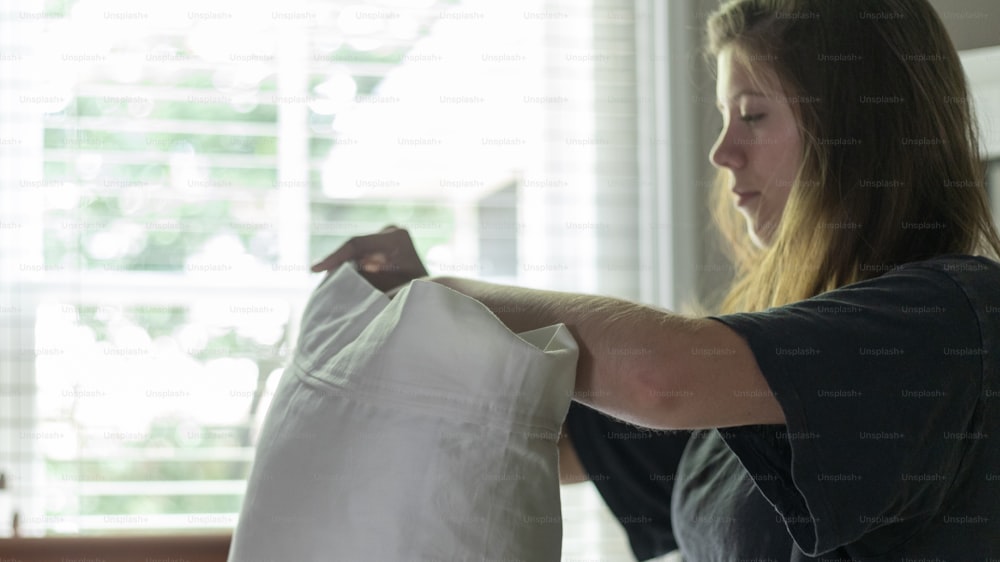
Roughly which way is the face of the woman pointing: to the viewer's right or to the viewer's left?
to the viewer's left

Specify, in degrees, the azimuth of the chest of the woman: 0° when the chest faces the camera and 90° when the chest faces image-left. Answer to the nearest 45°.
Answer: approximately 90°

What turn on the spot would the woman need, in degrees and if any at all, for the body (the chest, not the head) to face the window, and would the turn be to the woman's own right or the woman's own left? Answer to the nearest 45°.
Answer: approximately 45° to the woman's own right
